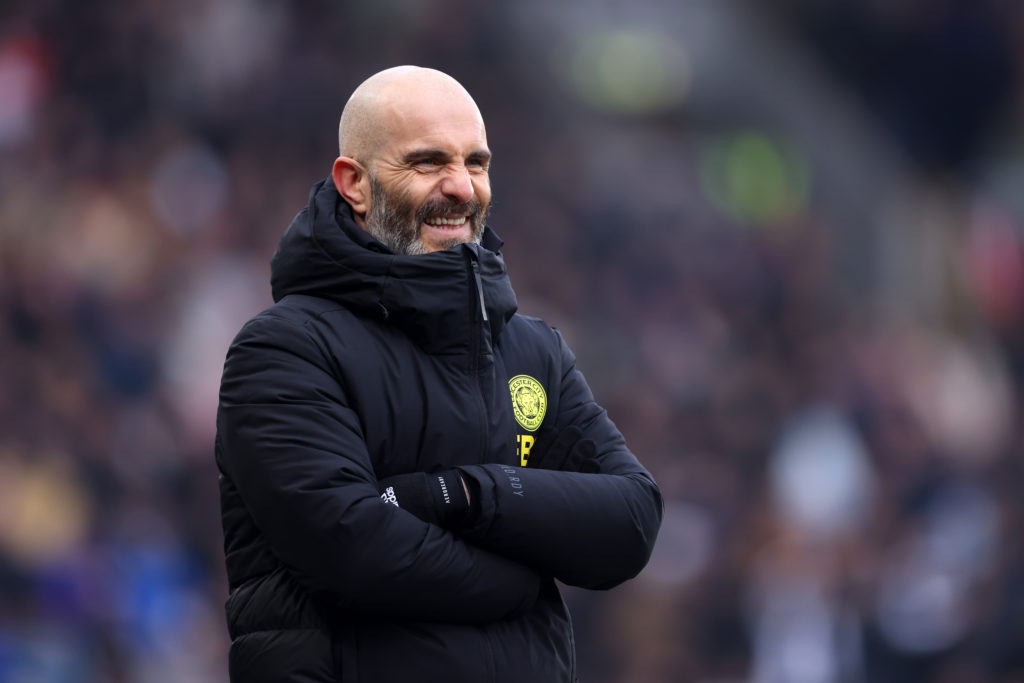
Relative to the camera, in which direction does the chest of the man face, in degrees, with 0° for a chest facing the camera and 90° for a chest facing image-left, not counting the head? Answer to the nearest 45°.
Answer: approximately 315°
